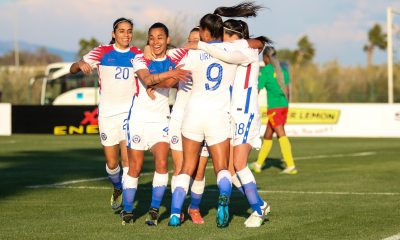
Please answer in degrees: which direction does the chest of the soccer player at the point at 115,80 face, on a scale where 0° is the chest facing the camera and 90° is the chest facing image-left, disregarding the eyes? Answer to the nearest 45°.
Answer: approximately 315°

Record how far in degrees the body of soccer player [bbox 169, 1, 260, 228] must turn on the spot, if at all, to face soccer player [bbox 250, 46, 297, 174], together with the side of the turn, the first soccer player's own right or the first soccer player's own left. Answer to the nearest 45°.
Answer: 0° — they already face them

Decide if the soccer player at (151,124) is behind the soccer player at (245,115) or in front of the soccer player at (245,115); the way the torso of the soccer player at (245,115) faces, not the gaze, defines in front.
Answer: in front

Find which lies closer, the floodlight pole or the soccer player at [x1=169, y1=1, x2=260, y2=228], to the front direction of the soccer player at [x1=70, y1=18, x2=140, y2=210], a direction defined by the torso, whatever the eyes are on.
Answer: the soccer player

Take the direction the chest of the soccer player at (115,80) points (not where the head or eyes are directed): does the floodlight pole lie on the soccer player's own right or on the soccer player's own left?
on the soccer player's own left

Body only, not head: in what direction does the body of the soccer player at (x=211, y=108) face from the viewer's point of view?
away from the camera

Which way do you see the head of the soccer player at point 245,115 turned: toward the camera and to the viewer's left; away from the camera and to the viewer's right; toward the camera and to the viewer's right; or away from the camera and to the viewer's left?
away from the camera and to the viewer's left

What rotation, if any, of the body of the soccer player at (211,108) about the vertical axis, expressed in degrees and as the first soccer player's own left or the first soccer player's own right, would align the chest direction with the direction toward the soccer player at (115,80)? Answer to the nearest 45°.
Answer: approximately 45° to the first soccer player's own left
